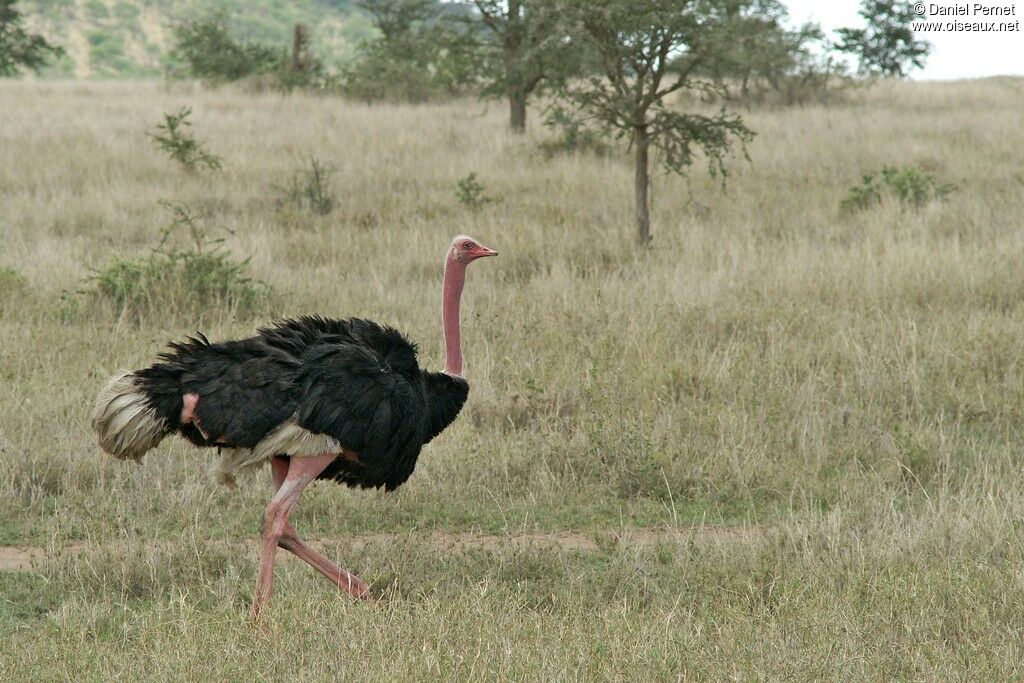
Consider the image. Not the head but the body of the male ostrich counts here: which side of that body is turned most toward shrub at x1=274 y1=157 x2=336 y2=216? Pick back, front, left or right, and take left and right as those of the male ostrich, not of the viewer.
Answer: left

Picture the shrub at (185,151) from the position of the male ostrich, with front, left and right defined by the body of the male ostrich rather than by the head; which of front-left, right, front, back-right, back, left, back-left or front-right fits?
left

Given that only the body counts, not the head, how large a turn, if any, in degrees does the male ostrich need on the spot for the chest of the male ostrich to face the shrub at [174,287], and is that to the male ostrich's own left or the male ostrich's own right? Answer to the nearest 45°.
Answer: approximately 90° to the male ostrich's own left

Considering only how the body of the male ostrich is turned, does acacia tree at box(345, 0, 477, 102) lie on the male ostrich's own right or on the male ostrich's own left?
on the male ostrich's own left

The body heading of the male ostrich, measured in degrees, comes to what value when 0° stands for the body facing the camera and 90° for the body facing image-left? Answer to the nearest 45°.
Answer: approximately 270°

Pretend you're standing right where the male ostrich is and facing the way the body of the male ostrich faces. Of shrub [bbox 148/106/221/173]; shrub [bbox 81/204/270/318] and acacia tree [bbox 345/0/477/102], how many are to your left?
3

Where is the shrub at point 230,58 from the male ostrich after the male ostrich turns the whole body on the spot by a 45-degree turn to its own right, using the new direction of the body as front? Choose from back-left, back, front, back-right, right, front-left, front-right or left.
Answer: back-left

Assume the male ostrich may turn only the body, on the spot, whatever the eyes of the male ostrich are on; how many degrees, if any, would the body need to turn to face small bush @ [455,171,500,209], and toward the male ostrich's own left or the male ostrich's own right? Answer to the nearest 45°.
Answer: approximately 90° to the male ostrich's own left

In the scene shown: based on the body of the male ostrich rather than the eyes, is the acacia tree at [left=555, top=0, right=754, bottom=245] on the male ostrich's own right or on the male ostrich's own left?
on the male ostrich's own left

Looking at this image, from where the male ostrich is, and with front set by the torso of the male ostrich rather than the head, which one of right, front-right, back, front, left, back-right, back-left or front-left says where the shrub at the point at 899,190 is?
front-left
